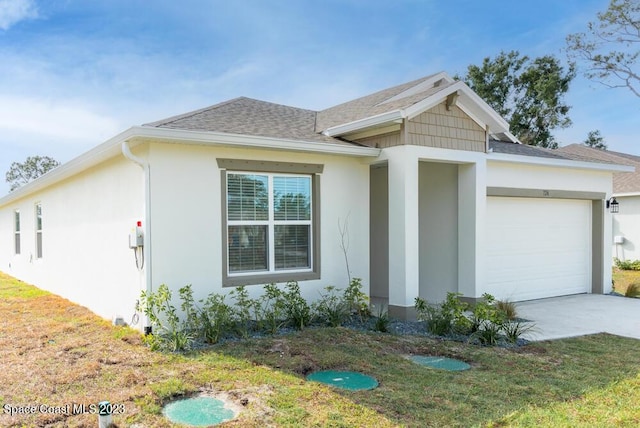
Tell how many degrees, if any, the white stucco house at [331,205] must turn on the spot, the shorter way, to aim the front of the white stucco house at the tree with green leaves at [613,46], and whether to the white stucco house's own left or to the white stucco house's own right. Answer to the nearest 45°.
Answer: approximately 90° to the white stucco house's own left

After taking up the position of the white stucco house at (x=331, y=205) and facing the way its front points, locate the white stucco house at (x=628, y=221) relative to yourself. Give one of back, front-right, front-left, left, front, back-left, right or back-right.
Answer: left

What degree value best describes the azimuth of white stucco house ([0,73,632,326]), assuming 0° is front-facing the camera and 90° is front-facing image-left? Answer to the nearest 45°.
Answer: approximately 315°

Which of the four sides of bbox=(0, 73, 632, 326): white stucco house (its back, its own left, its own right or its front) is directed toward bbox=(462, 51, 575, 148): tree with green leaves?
left

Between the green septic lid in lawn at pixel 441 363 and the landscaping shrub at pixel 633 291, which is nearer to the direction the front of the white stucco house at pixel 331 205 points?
the green septic lid in lawn

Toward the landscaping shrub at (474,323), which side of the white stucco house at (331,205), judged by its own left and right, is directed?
front

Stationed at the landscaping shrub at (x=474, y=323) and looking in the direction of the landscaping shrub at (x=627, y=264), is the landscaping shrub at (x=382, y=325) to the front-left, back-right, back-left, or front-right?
back-left

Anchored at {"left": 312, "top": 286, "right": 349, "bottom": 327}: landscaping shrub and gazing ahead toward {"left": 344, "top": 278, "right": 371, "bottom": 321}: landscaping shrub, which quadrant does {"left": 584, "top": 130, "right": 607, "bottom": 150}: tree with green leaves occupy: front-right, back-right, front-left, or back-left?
front-left

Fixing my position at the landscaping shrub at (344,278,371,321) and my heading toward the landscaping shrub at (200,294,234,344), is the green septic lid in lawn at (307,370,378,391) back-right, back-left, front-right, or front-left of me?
front-left

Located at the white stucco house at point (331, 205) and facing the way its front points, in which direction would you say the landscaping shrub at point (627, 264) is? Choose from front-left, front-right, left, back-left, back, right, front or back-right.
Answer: left
